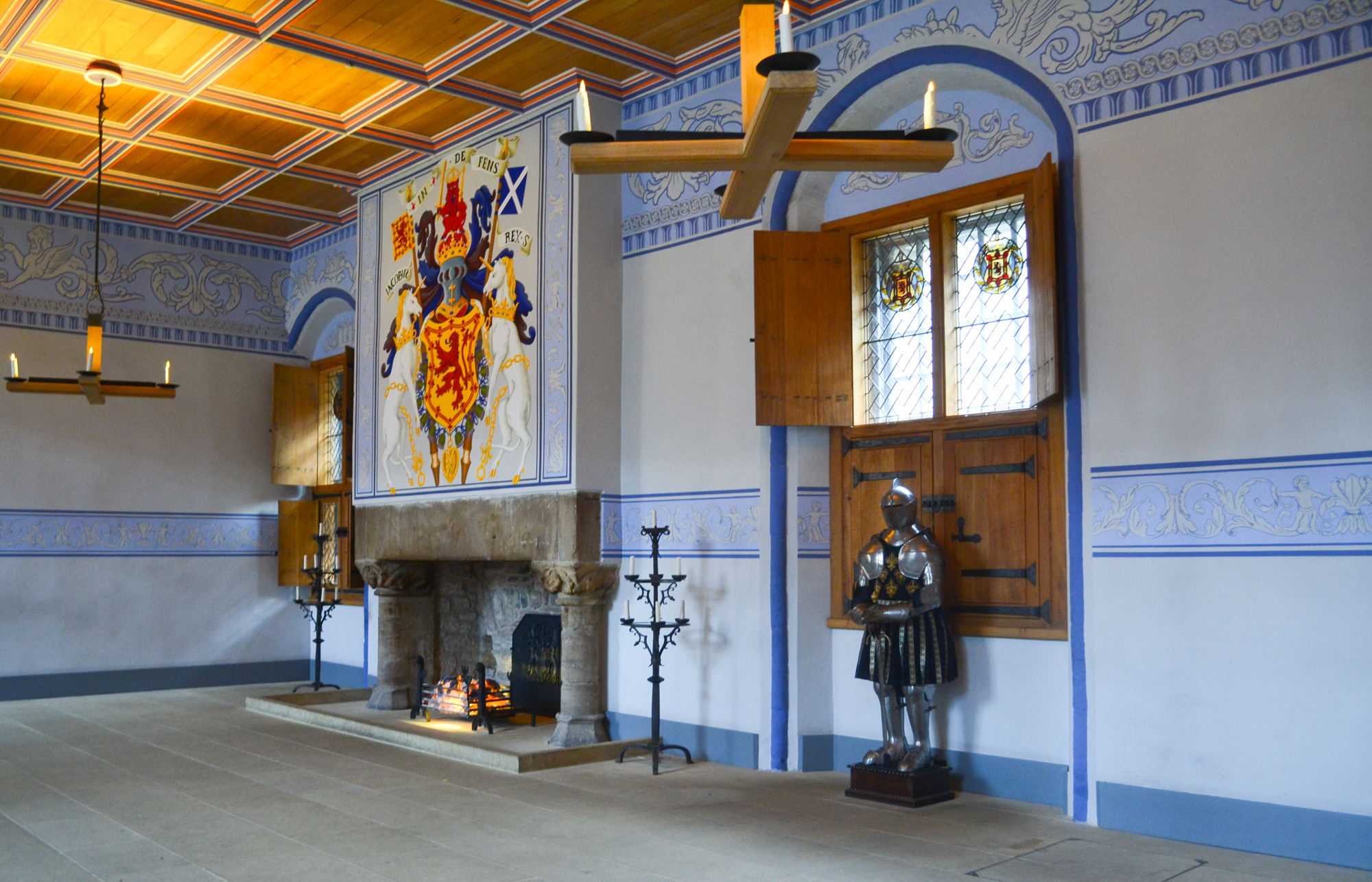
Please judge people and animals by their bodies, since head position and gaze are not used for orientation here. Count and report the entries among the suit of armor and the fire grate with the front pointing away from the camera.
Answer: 0

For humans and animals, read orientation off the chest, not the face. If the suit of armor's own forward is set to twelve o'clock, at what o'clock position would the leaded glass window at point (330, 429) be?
The leaded glass window is roughly at 3 o'clock from the suit of armor.

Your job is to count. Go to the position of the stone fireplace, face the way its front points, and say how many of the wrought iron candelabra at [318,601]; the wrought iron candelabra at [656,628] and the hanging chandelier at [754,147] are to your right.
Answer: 1

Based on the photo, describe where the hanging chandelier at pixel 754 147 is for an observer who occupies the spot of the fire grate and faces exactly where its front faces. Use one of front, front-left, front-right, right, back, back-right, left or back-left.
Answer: front-left

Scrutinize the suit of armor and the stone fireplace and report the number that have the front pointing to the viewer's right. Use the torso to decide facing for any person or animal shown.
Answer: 0

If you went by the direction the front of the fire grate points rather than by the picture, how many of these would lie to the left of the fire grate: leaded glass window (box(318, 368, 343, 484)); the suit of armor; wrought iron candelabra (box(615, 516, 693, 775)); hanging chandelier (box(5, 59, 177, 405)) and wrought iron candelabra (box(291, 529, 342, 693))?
2

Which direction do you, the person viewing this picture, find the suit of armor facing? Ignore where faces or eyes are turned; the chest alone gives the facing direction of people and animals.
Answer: facing the viewer and to the left of the viewer

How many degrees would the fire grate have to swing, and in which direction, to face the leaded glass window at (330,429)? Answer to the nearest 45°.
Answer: approximately 135° to its right

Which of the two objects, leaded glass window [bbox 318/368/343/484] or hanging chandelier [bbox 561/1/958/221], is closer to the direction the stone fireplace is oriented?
the hanging chandelier

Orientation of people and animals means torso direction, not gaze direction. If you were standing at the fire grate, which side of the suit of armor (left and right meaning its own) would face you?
right

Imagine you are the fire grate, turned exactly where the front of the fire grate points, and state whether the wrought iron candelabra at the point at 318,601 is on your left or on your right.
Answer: on your right

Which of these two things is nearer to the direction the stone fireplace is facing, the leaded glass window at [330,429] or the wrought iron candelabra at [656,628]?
the wrought iron candelabra

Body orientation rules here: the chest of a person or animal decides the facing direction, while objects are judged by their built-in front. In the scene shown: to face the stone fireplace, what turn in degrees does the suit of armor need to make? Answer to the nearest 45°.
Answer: approximately 90° to its right

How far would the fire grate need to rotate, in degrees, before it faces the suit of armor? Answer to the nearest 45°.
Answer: approximately 90° to its left
